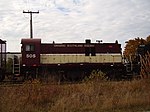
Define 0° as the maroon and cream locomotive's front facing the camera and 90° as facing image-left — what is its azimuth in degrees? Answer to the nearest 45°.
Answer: approximately 270°
